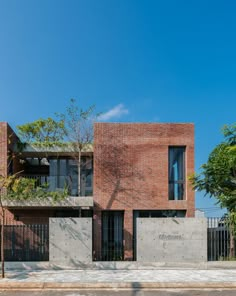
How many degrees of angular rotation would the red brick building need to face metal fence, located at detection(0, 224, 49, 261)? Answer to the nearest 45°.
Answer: approximately 45° to its right

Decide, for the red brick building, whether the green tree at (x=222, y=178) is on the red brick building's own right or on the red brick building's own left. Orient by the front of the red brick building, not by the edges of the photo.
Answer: on the red brick building's own left

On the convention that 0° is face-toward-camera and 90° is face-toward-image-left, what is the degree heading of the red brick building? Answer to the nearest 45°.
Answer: approximately 0°
